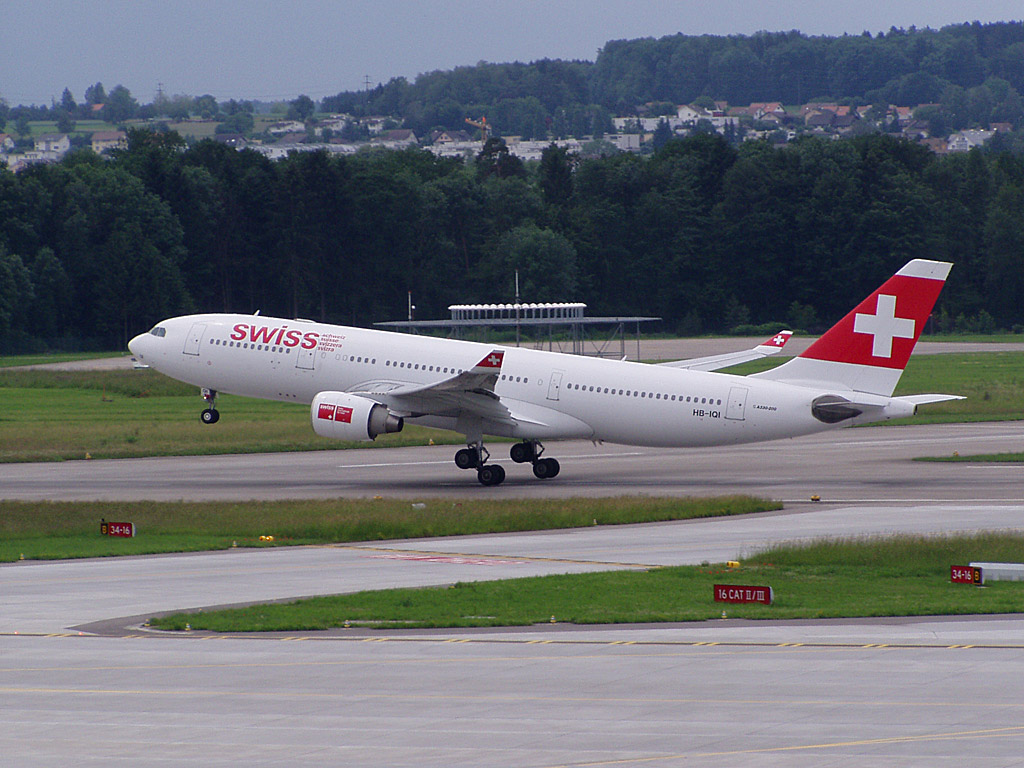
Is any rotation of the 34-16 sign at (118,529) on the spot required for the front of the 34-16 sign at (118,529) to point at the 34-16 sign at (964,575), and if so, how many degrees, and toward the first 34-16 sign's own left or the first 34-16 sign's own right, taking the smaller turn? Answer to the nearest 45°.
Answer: approximately 45° to the first 34-16 sign's own left

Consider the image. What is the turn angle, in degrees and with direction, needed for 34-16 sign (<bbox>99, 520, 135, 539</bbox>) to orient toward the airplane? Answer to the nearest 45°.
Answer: approximately 135° to its left

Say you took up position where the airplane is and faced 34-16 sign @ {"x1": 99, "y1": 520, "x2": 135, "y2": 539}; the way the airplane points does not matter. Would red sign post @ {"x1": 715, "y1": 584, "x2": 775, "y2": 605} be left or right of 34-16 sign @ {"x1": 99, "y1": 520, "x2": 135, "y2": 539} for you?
left

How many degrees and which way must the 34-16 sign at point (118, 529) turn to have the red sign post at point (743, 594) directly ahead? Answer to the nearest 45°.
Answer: approximately 45° to its left

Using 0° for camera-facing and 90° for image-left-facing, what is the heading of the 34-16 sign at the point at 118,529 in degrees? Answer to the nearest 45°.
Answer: approximately 0°

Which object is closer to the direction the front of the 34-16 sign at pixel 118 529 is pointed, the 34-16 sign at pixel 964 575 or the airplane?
the 34-16 sign

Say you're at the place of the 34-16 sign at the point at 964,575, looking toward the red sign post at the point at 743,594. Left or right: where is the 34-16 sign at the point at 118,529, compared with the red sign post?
right
